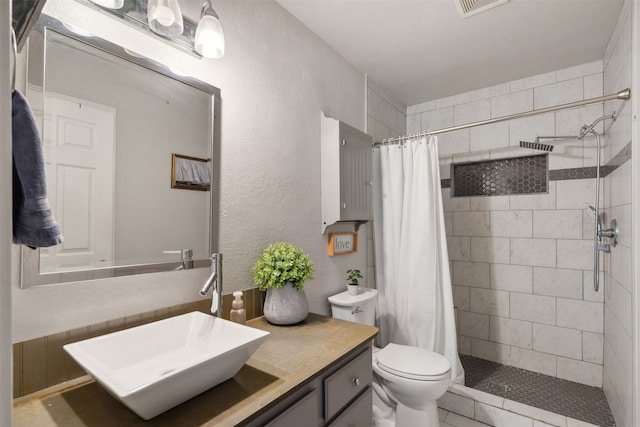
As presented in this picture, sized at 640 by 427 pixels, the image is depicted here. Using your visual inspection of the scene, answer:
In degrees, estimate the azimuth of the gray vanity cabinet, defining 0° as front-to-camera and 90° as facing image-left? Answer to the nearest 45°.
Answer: approximately 315°
